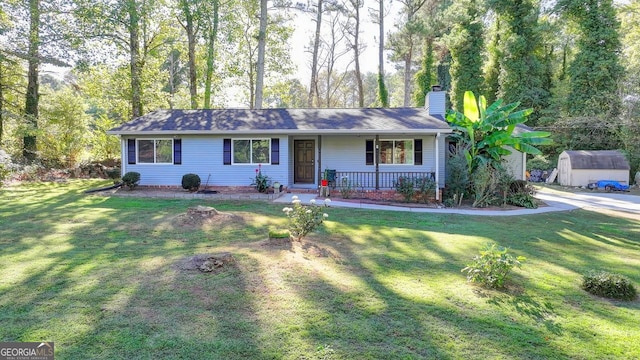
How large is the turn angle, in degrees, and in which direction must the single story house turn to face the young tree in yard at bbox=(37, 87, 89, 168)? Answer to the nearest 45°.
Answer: approximately 135° to its right

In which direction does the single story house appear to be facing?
toward the camera

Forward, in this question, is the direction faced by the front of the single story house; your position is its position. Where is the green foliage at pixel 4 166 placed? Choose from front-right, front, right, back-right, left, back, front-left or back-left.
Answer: right

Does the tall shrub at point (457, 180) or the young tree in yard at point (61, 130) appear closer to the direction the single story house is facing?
the tall shrub
